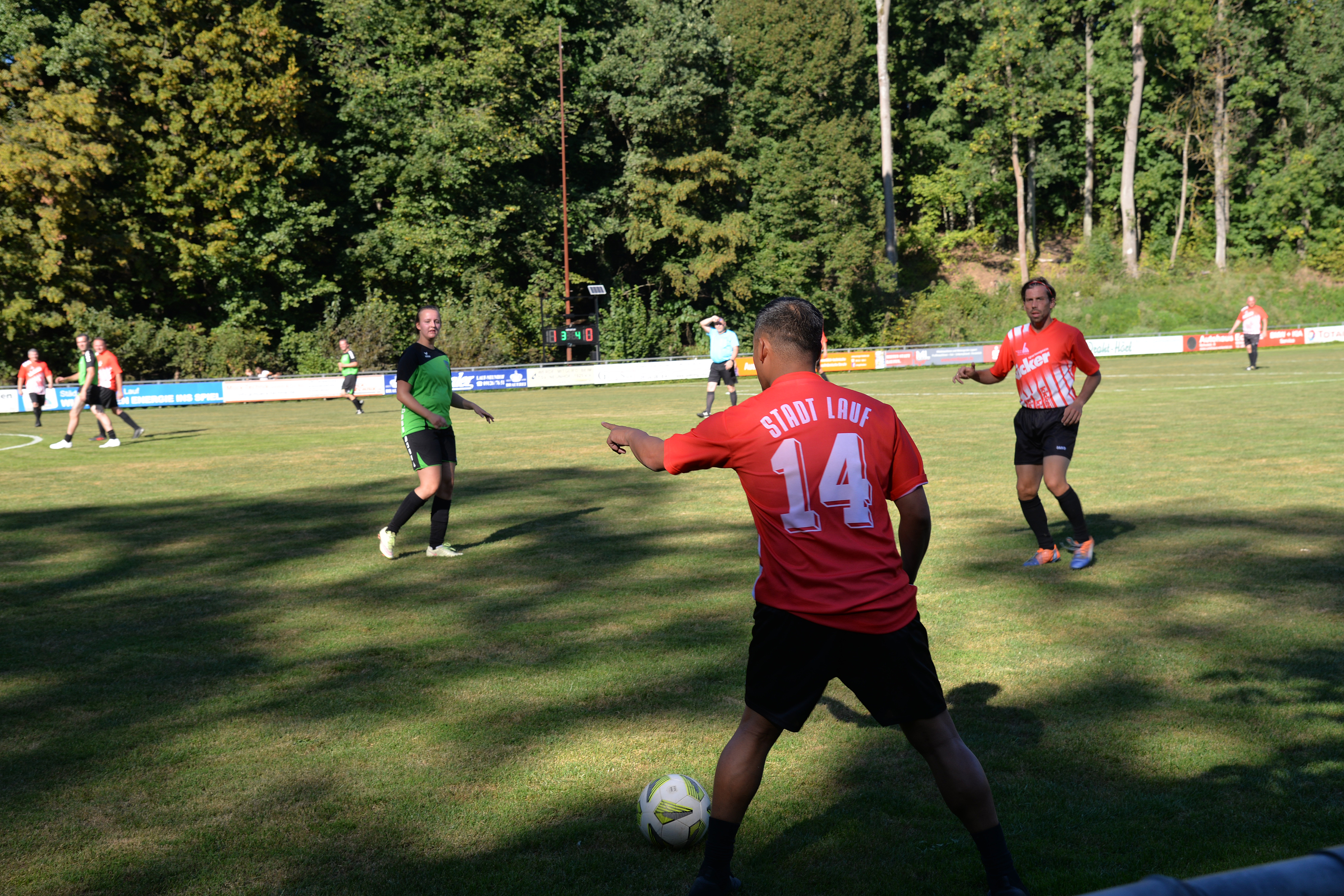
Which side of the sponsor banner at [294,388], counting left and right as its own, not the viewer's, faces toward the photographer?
front

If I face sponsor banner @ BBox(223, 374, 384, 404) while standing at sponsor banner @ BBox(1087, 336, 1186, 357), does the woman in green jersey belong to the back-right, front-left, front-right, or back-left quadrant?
front-left

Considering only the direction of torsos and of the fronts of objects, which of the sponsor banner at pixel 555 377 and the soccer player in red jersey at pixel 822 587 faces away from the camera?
the soccer player in red jersey

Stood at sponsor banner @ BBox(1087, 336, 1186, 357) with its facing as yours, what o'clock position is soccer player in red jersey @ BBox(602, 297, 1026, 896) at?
The soccer player in red jersey is roughly at 12 o'clock from the sponsor banner.

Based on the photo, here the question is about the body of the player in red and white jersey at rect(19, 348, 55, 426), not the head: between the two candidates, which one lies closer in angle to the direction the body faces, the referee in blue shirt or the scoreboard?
the referee in blue shirt

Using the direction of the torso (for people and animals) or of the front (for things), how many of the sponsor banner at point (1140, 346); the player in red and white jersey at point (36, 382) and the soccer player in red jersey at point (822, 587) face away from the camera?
1

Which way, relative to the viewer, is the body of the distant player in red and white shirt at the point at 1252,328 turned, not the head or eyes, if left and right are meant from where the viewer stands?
facing the viewer

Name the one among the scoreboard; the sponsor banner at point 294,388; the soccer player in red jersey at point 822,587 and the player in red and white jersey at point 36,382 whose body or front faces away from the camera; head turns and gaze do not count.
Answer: the soccer player in red jersey

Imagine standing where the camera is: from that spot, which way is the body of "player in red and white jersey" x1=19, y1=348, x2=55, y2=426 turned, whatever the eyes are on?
toward the camera

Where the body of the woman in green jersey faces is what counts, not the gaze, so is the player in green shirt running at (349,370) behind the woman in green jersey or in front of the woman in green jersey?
behind

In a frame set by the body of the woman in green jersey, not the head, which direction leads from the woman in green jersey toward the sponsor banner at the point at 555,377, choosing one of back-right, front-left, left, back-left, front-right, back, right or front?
back-left

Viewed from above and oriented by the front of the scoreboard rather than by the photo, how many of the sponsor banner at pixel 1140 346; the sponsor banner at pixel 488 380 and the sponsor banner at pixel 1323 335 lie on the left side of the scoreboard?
2

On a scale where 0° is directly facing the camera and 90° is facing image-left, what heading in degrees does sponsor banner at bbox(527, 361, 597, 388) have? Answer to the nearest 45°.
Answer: approximately 0°

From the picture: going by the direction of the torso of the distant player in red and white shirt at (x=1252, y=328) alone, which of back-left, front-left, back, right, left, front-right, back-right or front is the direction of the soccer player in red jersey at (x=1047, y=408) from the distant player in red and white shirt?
front
